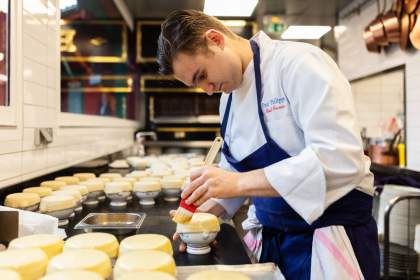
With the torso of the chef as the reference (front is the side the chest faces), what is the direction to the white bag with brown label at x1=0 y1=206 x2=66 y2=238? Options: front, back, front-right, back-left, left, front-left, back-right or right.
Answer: front-right

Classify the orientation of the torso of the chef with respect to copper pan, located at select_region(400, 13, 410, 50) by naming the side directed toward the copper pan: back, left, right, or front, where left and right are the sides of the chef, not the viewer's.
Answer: back

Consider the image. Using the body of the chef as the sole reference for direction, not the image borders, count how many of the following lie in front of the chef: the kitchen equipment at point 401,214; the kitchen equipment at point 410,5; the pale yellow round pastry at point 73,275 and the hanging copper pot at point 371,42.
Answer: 1

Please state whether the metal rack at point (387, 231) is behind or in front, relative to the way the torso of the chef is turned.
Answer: behind

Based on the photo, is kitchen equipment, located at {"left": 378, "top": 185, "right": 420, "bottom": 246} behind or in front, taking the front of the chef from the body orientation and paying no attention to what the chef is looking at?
behind

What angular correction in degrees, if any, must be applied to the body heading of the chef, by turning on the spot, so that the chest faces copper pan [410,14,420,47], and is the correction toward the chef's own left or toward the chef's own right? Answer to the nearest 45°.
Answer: approximately 180°

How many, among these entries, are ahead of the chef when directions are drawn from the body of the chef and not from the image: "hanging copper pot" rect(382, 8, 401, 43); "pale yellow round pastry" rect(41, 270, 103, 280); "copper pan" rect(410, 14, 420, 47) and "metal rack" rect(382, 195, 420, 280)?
1

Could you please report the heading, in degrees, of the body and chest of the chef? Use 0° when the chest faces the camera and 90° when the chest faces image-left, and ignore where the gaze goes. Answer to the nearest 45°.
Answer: approximately 45°

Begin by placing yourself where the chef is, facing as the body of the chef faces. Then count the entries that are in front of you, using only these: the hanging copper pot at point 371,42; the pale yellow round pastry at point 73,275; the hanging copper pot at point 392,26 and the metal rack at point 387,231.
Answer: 1

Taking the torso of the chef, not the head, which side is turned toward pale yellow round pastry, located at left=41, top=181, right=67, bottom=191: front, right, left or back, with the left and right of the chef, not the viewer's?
right
